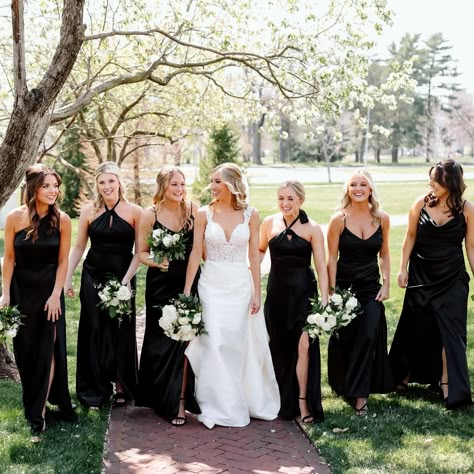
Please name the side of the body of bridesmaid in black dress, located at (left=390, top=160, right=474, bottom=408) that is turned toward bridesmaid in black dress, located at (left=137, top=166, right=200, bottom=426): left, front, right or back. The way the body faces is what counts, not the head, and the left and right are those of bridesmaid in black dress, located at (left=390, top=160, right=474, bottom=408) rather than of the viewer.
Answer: right

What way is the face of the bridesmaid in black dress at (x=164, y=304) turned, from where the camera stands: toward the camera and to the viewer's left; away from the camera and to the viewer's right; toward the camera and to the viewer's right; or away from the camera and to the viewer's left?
toward the camera and to the viewer's right

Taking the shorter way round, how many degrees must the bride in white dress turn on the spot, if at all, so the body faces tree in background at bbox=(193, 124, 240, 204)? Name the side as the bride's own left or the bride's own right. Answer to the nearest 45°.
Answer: approximately 180°

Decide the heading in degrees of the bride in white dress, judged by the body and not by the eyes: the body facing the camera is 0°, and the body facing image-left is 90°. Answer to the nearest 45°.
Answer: approximately 0°

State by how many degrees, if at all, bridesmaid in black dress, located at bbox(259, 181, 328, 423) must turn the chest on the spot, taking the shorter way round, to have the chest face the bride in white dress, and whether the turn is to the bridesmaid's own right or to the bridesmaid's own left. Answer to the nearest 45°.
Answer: approximately 90° to the bridesmaid's own right

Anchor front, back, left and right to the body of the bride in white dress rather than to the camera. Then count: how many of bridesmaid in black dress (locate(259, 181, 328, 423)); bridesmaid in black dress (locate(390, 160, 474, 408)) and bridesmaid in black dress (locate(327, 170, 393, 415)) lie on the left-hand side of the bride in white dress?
3

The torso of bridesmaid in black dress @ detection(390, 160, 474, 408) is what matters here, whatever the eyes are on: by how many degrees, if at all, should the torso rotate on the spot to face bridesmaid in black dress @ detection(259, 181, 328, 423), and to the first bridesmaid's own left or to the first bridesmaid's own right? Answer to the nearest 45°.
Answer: approximately 90° to the first bridesmaid's own right
